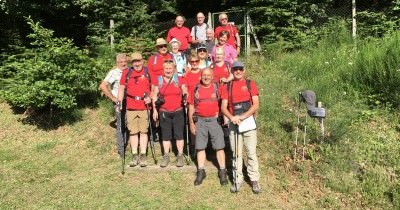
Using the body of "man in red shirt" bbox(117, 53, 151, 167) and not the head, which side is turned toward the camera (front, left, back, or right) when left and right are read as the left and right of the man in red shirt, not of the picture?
front

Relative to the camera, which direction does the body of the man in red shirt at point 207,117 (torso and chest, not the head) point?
toward the camera

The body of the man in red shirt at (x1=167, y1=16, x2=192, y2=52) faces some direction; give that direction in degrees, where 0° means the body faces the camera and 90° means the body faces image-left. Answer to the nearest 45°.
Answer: approximately 0°

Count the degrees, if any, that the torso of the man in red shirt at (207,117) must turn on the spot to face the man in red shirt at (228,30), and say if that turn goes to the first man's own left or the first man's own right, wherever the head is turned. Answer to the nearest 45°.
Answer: approximately 180°

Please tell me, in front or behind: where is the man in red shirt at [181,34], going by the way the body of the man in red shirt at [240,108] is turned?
behind

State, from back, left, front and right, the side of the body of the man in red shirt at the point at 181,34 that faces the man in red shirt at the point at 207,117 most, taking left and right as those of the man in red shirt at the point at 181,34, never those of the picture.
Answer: front

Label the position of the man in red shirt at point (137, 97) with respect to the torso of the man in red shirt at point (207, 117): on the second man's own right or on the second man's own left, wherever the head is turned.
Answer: on the second man's own right

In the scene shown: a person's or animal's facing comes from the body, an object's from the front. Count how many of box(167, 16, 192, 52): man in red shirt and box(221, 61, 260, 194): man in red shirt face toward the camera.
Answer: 2

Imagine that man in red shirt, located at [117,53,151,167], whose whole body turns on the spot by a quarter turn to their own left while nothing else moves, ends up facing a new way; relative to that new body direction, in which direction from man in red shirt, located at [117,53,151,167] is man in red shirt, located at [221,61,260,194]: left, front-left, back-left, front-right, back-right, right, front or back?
front-right

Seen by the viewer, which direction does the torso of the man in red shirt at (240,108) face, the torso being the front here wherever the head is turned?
toward the camera
